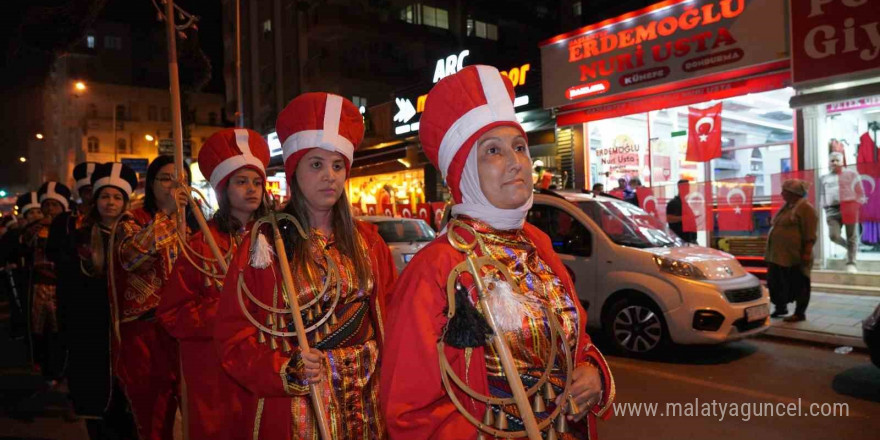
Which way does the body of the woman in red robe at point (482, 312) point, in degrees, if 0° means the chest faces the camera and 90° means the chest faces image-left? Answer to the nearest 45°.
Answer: approximately 315°

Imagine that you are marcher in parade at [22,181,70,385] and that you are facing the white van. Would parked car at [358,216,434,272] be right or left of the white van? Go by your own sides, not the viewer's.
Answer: left

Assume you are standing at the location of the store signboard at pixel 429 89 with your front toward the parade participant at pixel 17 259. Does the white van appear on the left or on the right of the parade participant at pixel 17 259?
left

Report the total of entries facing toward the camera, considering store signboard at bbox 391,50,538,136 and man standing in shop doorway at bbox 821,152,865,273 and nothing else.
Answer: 2

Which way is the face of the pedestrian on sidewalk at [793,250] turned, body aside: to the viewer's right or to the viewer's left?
to the viewer's left

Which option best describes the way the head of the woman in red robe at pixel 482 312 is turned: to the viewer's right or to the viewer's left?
to the viewer's right

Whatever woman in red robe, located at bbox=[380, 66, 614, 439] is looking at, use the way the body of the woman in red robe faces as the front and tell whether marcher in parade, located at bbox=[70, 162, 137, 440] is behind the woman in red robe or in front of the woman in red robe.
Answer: behind

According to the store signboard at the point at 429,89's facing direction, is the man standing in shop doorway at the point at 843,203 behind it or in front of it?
in front

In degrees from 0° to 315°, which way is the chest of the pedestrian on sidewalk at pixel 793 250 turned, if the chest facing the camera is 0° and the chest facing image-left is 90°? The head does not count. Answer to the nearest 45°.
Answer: approximately 45°
